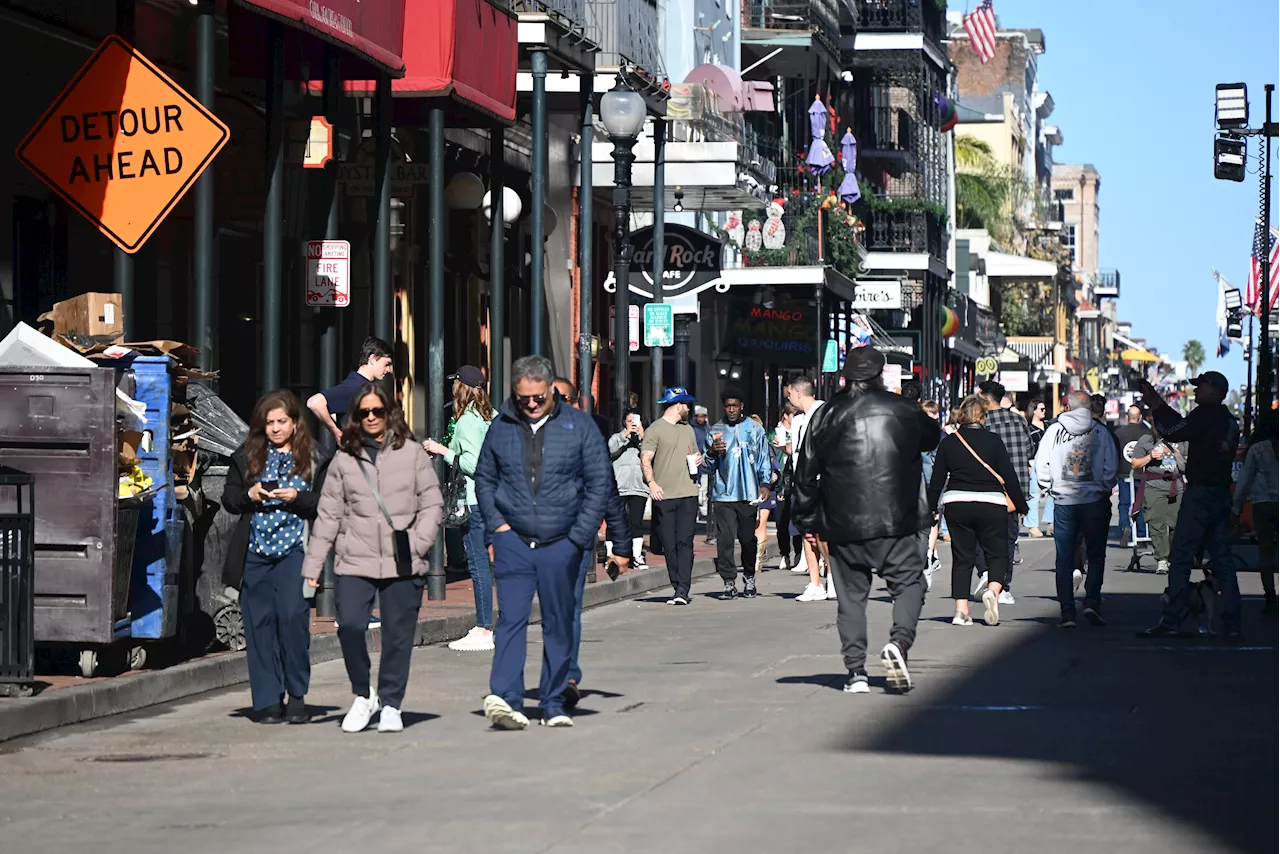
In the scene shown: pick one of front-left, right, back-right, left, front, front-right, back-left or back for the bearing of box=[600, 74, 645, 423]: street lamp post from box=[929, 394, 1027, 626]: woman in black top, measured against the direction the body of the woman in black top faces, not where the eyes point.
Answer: front-left

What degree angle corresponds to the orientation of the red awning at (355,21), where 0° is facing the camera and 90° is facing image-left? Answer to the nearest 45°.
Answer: approximately 315°

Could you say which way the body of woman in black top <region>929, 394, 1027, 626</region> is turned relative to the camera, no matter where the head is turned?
away from the camera

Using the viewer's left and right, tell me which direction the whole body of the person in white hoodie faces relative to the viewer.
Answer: facing away from the viewer

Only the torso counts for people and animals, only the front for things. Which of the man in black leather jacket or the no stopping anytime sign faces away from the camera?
the man in black leather jacket

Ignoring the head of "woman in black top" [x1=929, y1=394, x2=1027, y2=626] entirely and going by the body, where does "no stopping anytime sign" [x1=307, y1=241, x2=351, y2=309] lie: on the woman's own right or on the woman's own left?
on the woman's own left

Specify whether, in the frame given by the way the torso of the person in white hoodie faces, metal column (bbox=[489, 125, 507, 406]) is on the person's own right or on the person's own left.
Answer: on the person's own left

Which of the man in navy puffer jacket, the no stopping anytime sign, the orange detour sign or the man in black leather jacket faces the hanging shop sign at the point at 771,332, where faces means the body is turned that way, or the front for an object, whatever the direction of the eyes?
the man in black leather jacket

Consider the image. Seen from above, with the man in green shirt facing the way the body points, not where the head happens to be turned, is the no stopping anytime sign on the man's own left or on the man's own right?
on the man's own right

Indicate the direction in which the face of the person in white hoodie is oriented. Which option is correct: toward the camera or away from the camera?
away from the camera

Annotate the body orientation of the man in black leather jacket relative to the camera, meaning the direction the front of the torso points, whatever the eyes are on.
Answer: away from the camera

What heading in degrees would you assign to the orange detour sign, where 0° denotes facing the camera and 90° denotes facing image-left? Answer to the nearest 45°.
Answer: approximately 0°
